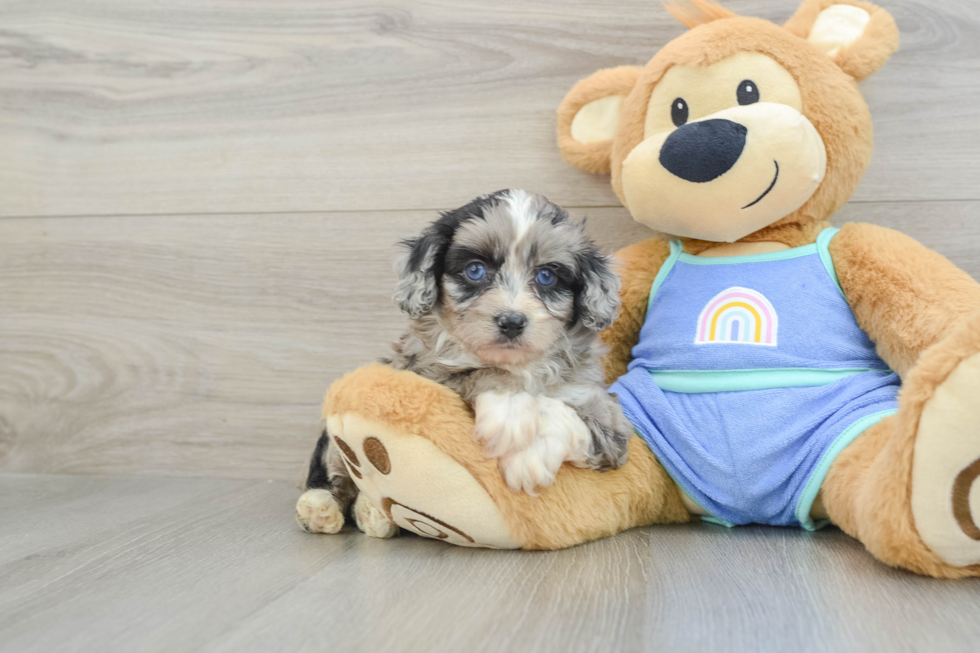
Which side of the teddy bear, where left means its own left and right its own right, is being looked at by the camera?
front

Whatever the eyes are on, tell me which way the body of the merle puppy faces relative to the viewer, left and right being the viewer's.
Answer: facing the viewer and to the right of the viewer
